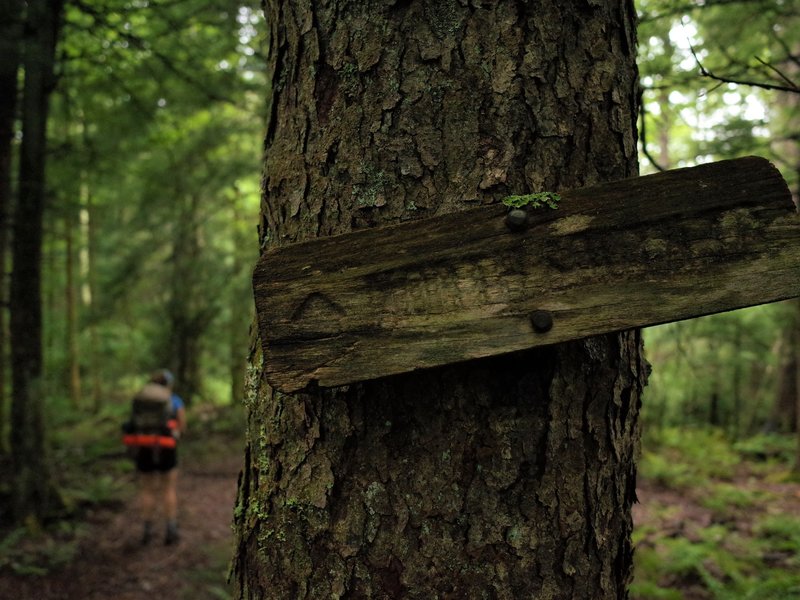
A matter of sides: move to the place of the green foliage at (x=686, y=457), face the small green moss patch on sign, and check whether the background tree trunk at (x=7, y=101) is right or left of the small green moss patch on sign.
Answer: right

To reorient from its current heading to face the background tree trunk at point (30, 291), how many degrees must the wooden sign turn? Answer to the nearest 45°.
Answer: approximately 135° to its right

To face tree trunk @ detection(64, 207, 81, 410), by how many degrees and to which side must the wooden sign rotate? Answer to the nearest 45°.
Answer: approximately 135° to its right

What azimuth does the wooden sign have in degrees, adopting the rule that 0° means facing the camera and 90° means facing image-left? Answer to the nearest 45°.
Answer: approximately 0°
